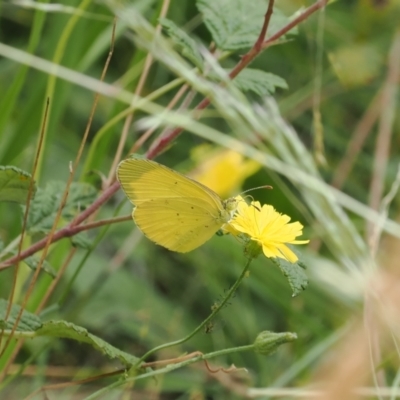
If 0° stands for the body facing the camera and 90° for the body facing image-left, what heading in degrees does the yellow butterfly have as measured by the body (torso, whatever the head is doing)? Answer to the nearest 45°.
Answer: approximately 270°
